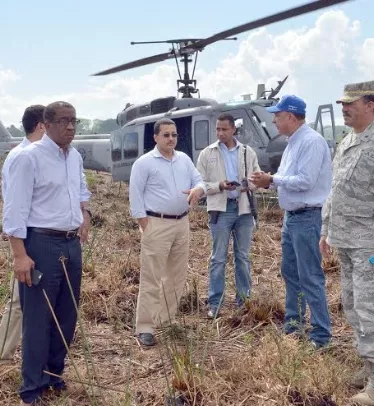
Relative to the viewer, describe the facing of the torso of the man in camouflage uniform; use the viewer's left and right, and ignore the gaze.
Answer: facing the viewer and to the left of the viewer

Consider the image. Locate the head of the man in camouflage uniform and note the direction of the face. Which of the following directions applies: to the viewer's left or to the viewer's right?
to the viewer's left

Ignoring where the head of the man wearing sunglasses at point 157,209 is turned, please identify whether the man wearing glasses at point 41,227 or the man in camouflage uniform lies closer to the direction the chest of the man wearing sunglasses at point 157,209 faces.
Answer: the man in camouflage uniform

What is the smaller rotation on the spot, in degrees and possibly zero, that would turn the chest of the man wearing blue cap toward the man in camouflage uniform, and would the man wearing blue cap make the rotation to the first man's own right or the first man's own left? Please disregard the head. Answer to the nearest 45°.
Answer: approximately 90° to the first man's own left

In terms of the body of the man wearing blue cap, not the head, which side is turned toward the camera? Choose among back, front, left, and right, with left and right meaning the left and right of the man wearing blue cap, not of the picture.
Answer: left

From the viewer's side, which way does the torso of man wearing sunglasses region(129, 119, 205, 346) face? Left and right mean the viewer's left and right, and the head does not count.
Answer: facing the viewer and to the right of the viewer

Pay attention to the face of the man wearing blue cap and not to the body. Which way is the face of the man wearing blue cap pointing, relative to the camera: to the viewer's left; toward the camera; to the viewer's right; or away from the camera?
to the viewer's left

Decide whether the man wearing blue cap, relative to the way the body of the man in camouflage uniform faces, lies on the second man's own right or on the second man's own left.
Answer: on the second man's own right

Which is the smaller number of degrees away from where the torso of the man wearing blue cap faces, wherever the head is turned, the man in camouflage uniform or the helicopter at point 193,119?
the helicopter

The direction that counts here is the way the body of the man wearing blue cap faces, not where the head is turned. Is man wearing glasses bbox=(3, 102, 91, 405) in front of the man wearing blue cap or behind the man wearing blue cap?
in front

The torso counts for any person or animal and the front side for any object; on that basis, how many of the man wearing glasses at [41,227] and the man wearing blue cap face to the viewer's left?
1

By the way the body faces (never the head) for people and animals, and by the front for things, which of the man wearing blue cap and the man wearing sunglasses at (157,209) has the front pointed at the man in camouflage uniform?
the man wearing sunglasses
